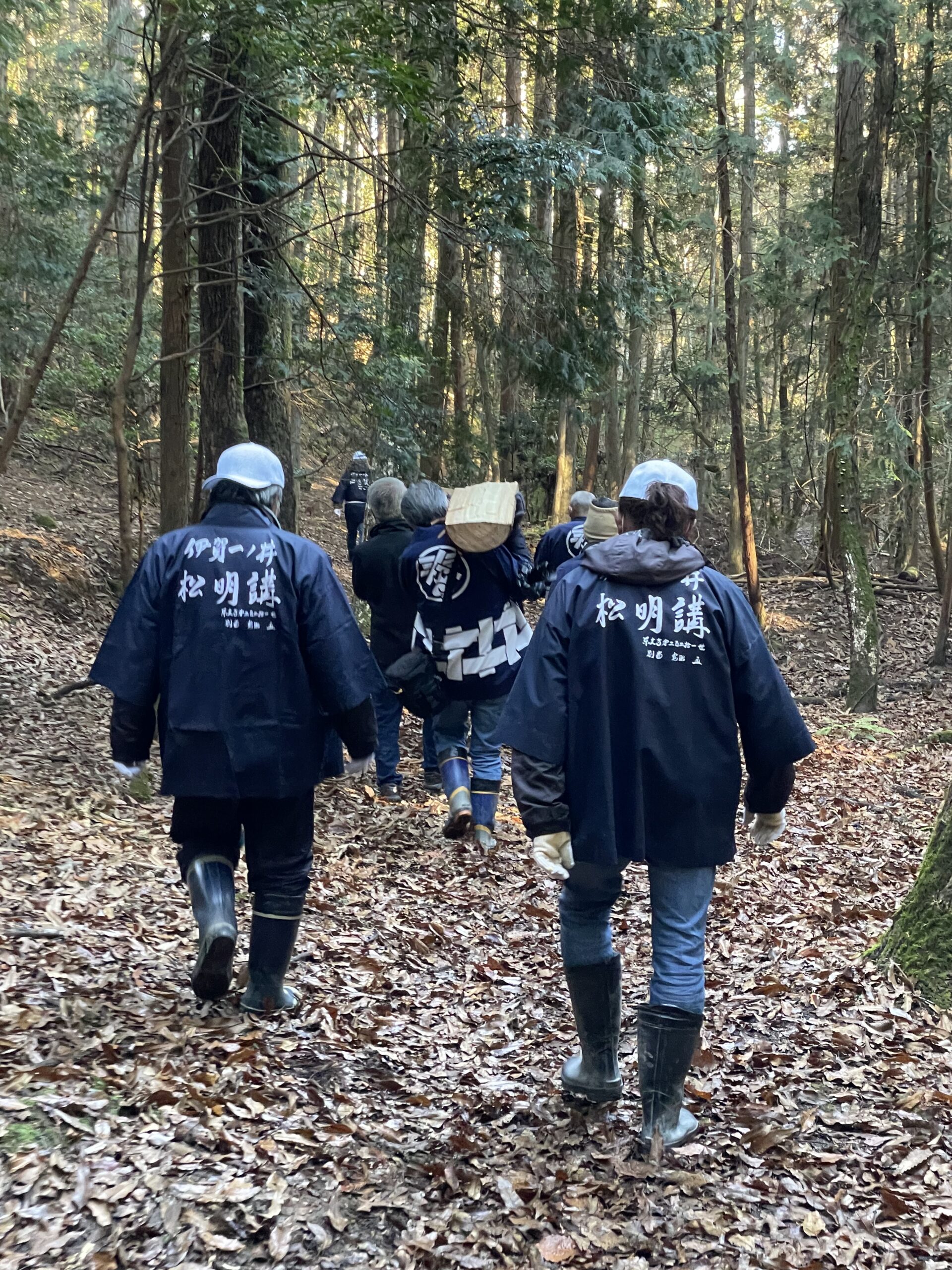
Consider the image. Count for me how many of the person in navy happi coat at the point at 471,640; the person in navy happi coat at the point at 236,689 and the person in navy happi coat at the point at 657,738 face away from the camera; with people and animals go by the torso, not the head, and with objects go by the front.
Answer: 3

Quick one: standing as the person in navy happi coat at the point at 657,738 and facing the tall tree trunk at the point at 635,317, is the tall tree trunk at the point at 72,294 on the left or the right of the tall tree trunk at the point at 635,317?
left

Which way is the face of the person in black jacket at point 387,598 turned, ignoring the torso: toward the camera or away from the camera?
away from the camera

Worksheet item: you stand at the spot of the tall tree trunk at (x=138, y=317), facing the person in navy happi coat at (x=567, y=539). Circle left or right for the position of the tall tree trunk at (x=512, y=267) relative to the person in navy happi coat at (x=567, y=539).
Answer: left

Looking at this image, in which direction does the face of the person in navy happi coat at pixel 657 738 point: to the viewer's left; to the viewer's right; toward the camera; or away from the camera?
away from the camera

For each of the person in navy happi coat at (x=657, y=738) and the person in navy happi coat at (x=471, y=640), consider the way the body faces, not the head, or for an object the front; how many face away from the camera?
2

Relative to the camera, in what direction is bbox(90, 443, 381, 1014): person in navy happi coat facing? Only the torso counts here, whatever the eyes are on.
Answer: away from the camera

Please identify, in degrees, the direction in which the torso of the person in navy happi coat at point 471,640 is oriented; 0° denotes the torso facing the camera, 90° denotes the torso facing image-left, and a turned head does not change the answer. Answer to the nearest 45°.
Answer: approximately 180°

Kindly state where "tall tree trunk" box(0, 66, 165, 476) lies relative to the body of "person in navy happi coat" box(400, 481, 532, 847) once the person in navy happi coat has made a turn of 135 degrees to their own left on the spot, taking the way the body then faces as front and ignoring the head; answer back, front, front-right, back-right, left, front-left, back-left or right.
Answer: front-right

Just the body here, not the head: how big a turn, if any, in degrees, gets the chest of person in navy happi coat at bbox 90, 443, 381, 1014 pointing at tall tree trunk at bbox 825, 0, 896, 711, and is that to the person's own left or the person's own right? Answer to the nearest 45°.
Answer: approximately 45° to the person's own right

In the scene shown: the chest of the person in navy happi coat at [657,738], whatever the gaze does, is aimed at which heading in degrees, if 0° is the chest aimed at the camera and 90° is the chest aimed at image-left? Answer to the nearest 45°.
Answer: approximately 180°
